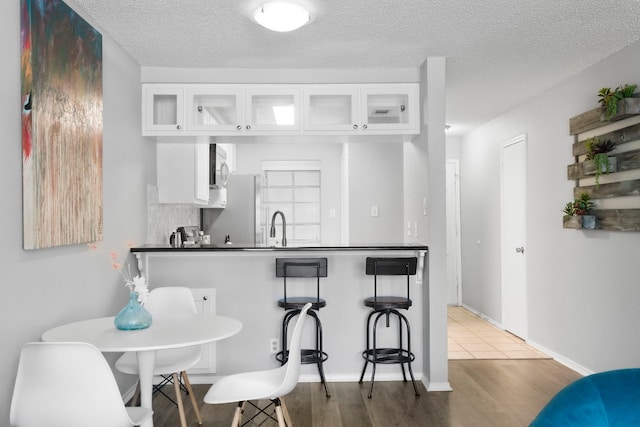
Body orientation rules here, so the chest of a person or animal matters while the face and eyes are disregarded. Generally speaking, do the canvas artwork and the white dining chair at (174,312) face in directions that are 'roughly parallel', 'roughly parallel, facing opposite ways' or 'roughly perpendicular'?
roughly perpendicular

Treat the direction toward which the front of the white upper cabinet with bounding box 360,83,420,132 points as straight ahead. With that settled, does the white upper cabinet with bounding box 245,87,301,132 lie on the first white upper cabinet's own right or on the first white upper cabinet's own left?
on the first white upper cabinet's own right

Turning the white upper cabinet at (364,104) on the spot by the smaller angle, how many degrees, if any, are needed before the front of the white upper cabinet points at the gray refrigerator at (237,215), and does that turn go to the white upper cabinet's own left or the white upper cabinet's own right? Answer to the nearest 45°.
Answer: approximately 135° to the white upper cabinet's own right

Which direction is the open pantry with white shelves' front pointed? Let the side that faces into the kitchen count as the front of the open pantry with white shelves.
toward the camera

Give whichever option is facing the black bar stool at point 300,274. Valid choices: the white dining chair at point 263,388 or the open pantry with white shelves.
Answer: the open pantry with white shelves

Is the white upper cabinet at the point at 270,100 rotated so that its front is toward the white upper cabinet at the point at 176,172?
no

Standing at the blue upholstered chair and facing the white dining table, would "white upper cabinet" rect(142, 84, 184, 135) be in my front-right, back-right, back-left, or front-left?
front-right

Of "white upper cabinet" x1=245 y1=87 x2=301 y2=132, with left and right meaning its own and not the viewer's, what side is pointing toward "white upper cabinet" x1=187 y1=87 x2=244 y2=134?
right

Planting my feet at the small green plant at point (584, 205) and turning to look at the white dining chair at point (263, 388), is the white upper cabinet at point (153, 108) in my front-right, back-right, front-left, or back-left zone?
front-right

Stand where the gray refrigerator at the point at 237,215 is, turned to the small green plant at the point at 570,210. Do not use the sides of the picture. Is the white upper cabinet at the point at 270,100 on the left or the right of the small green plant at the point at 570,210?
right

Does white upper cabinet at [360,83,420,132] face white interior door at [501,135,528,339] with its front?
no

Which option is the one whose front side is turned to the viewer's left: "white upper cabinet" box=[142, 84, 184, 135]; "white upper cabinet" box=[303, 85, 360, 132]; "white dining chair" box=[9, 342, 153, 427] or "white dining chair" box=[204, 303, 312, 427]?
"white dining chair" box=[204, 303, 312, 427]

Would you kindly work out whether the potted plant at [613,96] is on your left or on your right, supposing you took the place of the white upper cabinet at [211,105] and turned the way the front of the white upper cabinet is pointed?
on your left

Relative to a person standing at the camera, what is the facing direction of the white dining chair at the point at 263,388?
facing to the left of the viewer

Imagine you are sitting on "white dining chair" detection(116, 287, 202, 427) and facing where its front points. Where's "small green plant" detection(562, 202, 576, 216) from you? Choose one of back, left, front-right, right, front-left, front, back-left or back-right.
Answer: back-left

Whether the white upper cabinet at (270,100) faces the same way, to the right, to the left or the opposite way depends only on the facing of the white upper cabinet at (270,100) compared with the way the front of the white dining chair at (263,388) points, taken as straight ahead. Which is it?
to the left

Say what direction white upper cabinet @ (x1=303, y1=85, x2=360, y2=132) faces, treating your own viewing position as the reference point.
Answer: facing the viewer

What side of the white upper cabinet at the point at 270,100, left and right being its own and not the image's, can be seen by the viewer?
front
